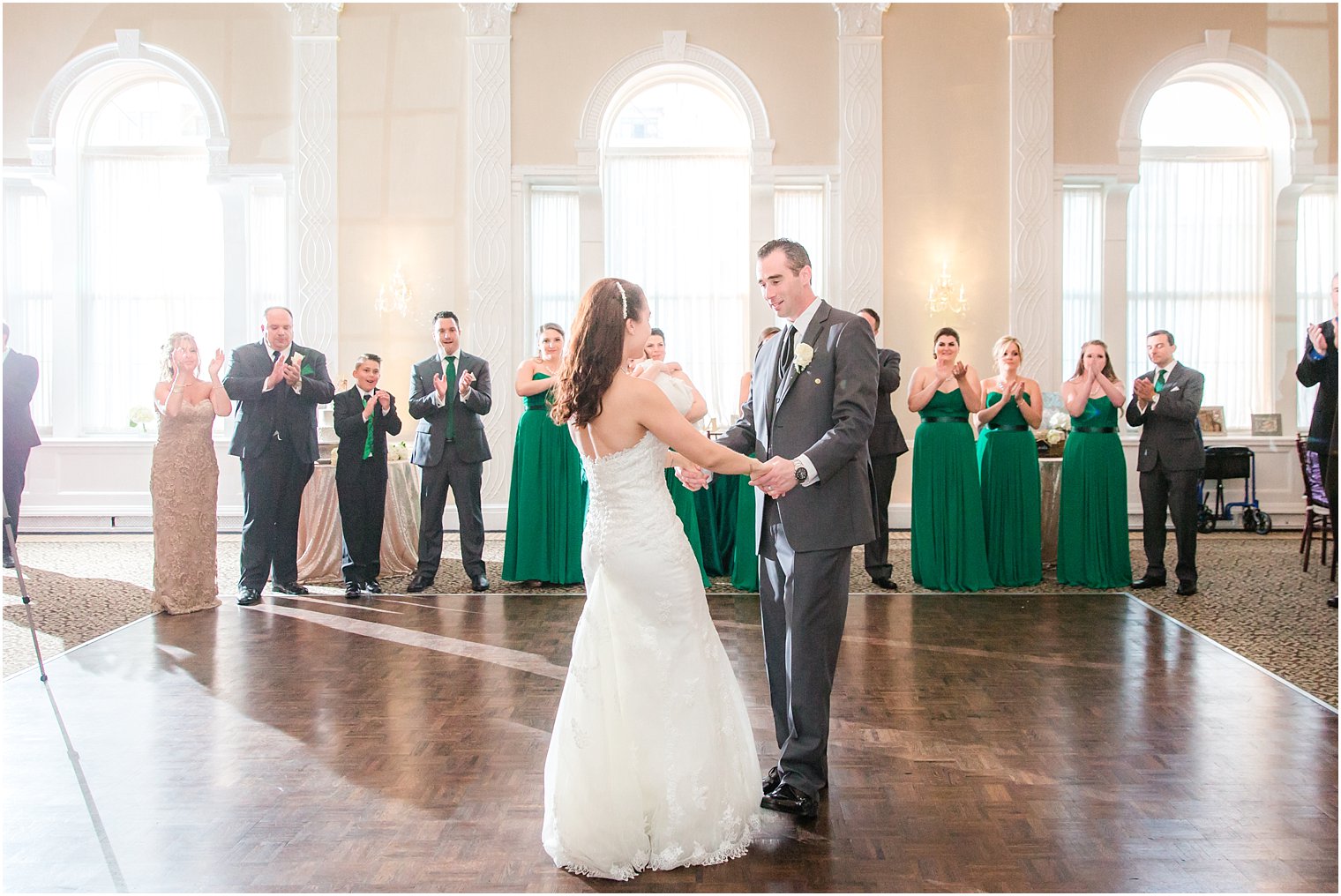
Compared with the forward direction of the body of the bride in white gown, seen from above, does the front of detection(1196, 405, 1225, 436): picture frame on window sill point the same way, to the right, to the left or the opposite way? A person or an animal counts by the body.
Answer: the opposite way

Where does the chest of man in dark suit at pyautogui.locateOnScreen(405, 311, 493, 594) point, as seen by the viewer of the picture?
toward the camera

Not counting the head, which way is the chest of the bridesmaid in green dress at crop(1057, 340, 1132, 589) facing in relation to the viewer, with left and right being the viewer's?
facing the viewer

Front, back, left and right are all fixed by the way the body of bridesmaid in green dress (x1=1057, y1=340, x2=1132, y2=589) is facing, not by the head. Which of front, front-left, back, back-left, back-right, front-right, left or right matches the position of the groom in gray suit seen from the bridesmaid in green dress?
front

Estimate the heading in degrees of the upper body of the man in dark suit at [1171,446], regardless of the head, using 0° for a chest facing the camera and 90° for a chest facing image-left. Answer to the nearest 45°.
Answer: approximately 45°

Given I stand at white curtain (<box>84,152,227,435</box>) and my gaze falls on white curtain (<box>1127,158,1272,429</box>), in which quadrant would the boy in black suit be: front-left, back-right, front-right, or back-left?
front-right

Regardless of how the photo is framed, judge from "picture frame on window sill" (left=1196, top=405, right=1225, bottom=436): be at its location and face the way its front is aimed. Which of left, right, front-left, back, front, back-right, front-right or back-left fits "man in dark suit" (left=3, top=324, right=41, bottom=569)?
front-right

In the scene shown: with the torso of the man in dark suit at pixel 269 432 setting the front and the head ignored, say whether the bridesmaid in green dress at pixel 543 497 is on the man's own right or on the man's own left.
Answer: on the man's own left

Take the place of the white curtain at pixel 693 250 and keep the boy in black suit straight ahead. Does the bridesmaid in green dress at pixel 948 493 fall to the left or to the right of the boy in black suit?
left

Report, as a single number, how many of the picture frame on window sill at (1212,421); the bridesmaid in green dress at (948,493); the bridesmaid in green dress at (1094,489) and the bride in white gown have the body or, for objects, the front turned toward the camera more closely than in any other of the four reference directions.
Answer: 3

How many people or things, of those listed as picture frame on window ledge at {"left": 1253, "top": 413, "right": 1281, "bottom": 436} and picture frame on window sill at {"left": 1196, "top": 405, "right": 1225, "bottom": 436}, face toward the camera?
2
